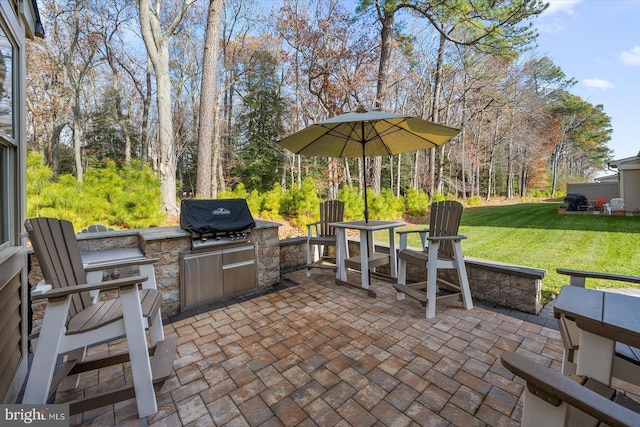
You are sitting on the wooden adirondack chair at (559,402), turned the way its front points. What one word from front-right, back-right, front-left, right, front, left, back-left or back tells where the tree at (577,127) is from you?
front-right

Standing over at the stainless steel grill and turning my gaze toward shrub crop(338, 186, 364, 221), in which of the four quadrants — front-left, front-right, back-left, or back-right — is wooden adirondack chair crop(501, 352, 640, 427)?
back-right

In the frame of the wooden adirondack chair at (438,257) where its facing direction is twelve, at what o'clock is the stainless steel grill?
The stainless steel grill is roughly at 1 o'clock from the wooden adirondack chair.

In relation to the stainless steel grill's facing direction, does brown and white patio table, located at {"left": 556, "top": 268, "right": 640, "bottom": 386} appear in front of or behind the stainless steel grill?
in front

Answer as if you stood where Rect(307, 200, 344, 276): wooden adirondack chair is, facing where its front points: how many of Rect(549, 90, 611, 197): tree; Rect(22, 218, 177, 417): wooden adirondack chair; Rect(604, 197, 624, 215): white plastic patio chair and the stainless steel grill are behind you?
2

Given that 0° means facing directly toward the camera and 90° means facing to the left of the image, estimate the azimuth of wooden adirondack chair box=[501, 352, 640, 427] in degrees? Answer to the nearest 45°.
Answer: approximately 135°

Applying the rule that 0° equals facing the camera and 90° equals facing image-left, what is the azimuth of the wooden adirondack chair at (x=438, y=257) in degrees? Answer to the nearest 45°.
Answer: approximately 45°

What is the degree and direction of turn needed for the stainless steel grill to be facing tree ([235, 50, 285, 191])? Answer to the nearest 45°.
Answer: approximately 135° to its left

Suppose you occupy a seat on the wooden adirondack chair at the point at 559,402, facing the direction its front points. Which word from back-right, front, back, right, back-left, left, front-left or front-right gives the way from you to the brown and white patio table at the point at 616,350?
front-right

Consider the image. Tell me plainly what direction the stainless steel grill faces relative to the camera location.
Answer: facing the viewer and to the right of the viewer

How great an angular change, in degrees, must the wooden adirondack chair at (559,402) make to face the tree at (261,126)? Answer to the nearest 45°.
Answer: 0° — it already faces it

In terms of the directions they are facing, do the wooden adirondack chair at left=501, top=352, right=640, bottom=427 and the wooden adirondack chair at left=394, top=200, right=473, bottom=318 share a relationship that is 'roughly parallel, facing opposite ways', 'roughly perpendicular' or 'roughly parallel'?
roughly perpendicular
